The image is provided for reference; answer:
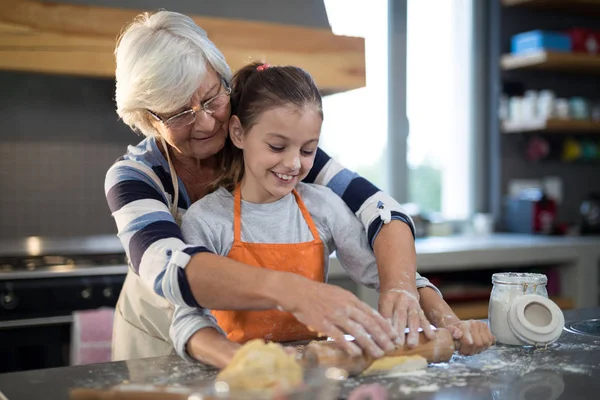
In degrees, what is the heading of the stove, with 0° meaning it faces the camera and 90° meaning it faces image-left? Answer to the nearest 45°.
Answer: approximately 0°

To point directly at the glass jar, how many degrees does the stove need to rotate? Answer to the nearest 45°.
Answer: approximately 45° to its left

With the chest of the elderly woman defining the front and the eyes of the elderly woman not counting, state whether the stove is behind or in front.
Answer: behind

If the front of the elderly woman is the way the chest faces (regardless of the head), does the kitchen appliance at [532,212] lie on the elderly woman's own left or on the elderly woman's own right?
on the elderly woman's own left

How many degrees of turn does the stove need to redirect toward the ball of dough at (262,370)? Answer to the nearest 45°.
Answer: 0° — it already faces it

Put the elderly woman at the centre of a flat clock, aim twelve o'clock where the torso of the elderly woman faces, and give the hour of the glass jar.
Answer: The glass jar is roughly at 11 o'clock from the elderly woman.

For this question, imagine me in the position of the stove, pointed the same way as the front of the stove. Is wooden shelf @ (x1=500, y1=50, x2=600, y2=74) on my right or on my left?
on my left

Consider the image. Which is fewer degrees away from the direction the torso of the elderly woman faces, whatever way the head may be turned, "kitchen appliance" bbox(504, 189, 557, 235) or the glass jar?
the glass jar

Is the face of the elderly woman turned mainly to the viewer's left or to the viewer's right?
to the viewer's right
